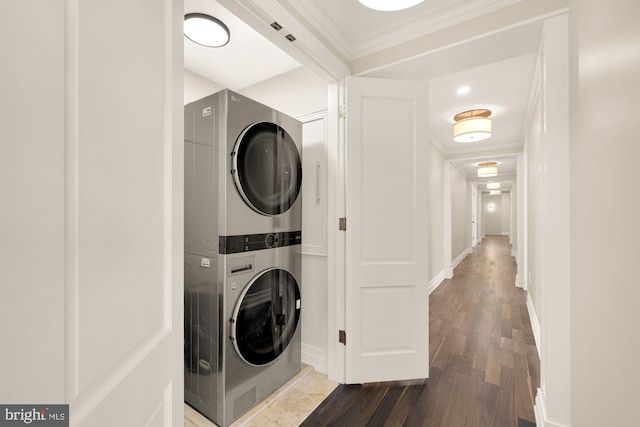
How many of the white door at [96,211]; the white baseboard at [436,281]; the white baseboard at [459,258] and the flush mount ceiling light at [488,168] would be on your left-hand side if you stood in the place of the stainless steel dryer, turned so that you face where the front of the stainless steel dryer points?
3

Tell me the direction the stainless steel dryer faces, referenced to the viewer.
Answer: facing the viewer and to the right of the viewer

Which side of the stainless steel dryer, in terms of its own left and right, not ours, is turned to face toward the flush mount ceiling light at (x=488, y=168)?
left

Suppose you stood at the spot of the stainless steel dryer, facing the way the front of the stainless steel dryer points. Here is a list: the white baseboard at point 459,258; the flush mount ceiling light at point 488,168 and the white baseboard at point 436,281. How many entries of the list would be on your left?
3

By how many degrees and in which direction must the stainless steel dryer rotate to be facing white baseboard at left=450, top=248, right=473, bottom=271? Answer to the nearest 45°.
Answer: approximately 90° to its left

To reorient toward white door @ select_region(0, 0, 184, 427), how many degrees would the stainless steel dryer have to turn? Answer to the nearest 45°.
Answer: approximately 45° to its right

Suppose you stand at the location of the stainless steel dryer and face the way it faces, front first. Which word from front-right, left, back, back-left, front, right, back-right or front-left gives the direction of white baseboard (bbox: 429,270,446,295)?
left

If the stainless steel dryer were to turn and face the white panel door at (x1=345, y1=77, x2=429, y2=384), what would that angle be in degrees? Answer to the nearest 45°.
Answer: approximately 45° to its left

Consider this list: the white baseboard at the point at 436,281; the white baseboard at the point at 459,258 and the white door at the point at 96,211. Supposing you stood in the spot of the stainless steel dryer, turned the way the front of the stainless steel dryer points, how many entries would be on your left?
2

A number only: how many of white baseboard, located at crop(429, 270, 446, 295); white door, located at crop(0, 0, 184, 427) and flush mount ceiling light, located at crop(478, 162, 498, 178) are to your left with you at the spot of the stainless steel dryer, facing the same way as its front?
2

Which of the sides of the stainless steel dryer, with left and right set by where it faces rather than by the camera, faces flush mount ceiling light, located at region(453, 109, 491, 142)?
left
